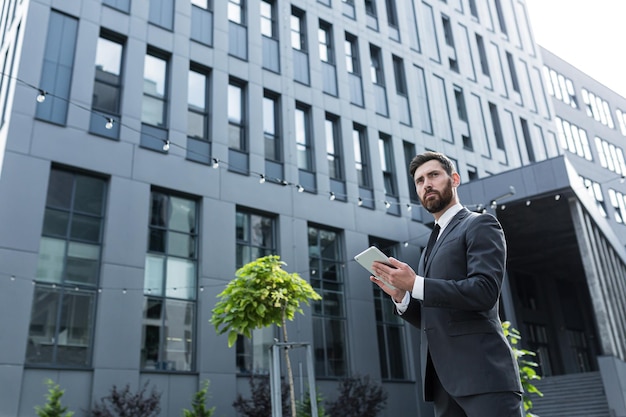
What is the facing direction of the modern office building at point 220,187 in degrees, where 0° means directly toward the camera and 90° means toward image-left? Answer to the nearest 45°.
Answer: approximately 315°
